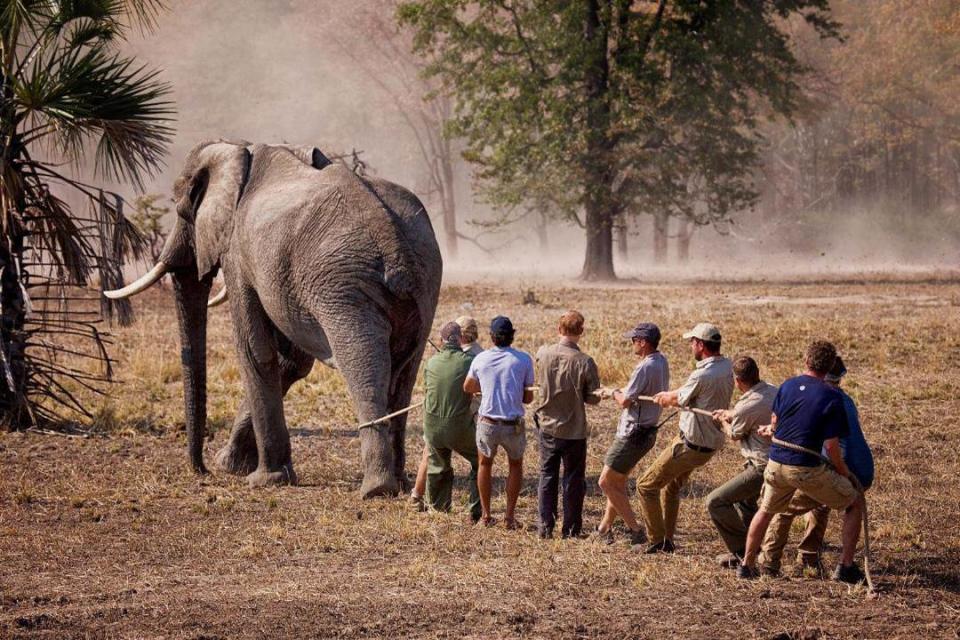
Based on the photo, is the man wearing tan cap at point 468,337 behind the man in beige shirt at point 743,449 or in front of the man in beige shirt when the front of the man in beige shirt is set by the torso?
in front

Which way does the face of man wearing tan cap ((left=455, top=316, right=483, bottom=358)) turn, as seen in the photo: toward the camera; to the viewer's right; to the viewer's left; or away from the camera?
away from the camera

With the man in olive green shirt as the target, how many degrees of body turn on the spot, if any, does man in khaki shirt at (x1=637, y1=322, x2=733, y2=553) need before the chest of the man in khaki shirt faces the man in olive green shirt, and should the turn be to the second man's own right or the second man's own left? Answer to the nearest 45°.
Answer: approximately 45° to the second man's own right

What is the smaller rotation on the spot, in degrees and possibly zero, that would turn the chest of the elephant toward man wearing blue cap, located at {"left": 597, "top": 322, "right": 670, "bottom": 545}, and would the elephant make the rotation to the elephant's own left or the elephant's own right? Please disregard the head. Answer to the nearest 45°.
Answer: approximately 180°

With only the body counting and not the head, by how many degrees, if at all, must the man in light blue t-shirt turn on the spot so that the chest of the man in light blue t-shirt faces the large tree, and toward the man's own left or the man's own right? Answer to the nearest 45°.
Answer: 0° — they already face it

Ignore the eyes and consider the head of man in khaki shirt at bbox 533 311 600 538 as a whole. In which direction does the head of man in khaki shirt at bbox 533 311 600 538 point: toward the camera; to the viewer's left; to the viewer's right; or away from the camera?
away from the camera

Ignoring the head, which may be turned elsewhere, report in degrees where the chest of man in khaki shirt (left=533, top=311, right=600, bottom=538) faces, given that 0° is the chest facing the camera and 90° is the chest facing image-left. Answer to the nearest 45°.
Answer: approximately 180°

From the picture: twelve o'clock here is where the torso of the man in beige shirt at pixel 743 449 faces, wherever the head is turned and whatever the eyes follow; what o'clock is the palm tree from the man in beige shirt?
The palm tree is roughly at 1 o'clock from the man in beige shirt.

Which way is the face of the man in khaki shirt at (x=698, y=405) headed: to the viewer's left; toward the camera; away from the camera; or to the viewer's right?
to the viewer's left

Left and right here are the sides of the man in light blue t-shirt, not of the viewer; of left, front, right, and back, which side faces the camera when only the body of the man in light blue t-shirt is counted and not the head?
back

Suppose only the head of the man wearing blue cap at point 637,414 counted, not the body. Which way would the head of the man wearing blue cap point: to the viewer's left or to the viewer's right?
to the viewer's left

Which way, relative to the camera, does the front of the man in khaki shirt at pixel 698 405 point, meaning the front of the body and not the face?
to the viewer's left

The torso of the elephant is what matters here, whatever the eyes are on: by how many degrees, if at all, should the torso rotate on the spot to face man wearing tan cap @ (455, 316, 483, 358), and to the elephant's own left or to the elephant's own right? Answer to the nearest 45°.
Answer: approximately 180°

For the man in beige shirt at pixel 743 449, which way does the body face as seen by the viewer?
to the viewer's left

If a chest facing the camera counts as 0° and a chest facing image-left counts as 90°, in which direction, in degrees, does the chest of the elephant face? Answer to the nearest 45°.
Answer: approximately 135°
